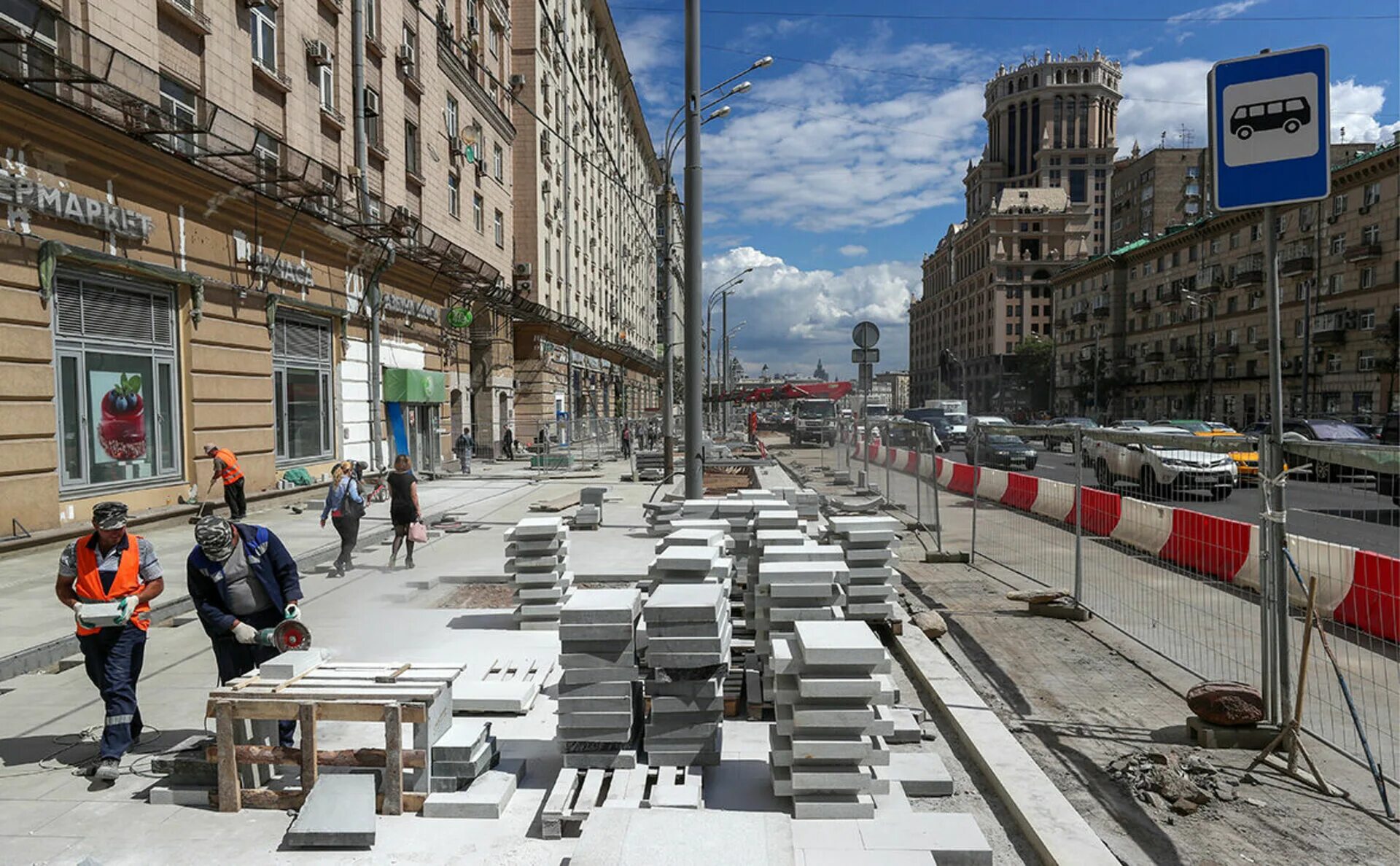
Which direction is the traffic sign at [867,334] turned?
away from the camera

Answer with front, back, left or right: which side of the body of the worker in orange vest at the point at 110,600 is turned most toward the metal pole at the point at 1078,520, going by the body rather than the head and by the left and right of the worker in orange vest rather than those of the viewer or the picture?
left

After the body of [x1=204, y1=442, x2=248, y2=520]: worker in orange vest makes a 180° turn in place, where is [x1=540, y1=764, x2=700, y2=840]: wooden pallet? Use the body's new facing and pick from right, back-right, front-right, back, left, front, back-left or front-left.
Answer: right

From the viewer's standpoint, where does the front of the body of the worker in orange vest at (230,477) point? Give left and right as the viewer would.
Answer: facing to the left of the viewer

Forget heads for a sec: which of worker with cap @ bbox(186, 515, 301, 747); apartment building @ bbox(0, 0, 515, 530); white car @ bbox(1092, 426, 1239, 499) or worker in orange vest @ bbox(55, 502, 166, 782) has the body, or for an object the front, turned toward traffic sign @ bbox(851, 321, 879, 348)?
the apartment building
